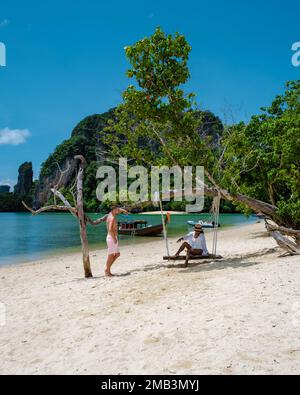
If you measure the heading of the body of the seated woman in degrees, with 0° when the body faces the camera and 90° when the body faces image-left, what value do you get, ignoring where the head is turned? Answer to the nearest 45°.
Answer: approximately 45°

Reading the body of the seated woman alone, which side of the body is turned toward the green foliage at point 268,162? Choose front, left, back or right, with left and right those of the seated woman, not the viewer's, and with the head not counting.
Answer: back

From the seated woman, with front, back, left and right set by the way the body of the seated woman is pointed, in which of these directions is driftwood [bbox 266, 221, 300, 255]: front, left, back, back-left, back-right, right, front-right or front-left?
back-left
